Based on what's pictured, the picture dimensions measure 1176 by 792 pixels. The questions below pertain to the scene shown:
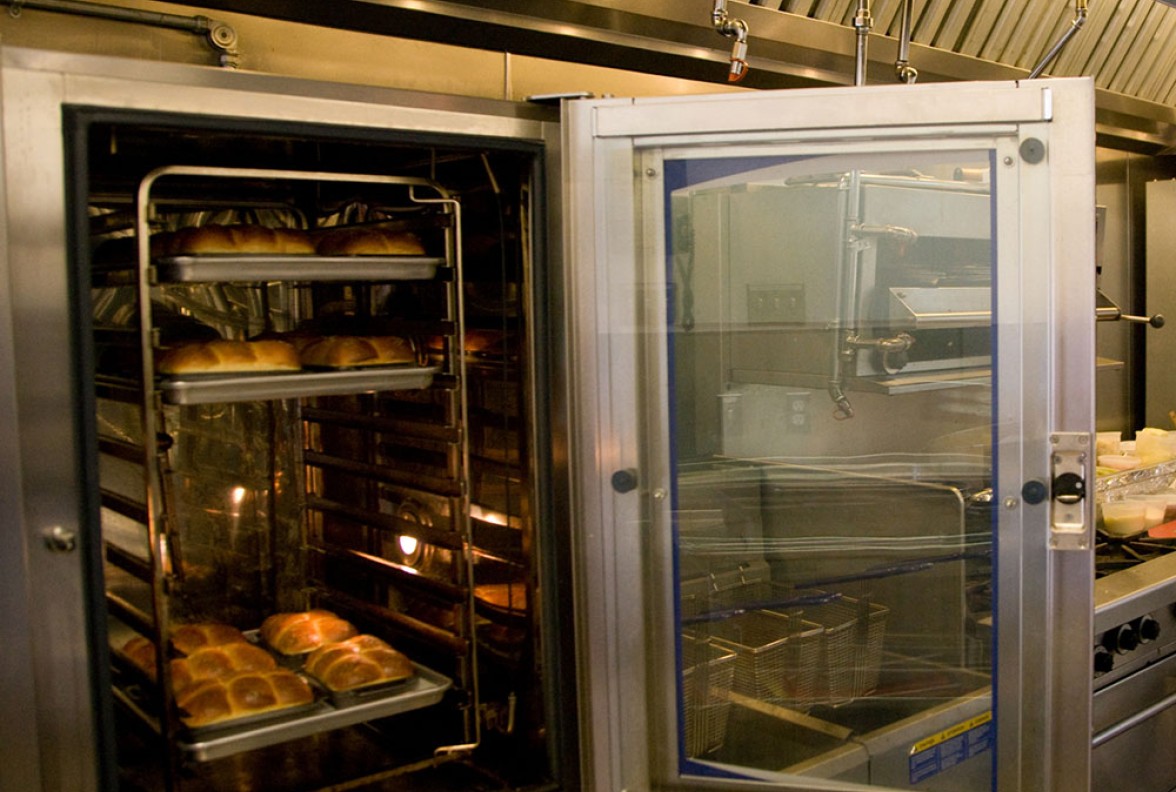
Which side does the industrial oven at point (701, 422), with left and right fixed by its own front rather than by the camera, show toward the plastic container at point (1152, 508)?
left

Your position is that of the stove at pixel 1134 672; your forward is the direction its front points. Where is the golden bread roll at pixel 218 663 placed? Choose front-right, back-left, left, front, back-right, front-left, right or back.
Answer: right

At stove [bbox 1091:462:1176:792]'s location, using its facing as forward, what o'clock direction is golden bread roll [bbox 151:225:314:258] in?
The golden bread roll is roughly at 3 o'clock from the stove.

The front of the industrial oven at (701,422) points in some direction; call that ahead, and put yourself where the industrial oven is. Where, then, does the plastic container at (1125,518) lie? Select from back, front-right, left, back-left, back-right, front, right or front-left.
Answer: left

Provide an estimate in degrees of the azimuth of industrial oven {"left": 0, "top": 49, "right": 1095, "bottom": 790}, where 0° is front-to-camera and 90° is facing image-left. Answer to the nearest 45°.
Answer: approximately 315°

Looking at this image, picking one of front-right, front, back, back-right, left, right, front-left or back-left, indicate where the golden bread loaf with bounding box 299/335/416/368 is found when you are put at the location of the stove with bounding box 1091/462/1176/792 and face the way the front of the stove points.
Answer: right

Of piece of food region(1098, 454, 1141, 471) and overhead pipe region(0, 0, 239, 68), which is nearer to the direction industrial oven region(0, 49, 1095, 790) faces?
the piece of food
